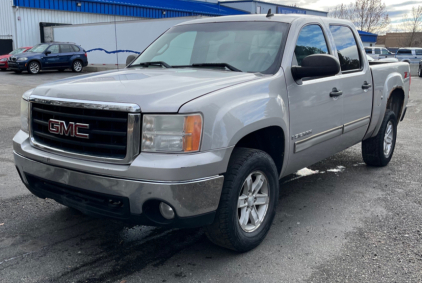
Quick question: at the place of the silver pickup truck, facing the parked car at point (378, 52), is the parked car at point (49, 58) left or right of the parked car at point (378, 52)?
left

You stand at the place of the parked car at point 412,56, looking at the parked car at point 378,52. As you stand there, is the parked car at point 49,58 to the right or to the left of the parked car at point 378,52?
left

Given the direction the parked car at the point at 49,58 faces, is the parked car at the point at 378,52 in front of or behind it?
behind

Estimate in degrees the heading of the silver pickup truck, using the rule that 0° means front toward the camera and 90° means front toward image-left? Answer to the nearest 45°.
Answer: approximately 45°

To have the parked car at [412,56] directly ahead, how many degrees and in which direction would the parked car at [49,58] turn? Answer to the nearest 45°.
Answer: approximately 135° to its left

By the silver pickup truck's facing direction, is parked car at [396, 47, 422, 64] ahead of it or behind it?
behind

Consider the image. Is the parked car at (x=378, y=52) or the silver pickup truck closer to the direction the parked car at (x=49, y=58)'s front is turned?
the silver pickup truck

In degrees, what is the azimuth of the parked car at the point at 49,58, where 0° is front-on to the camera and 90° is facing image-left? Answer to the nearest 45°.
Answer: approximately 45°
